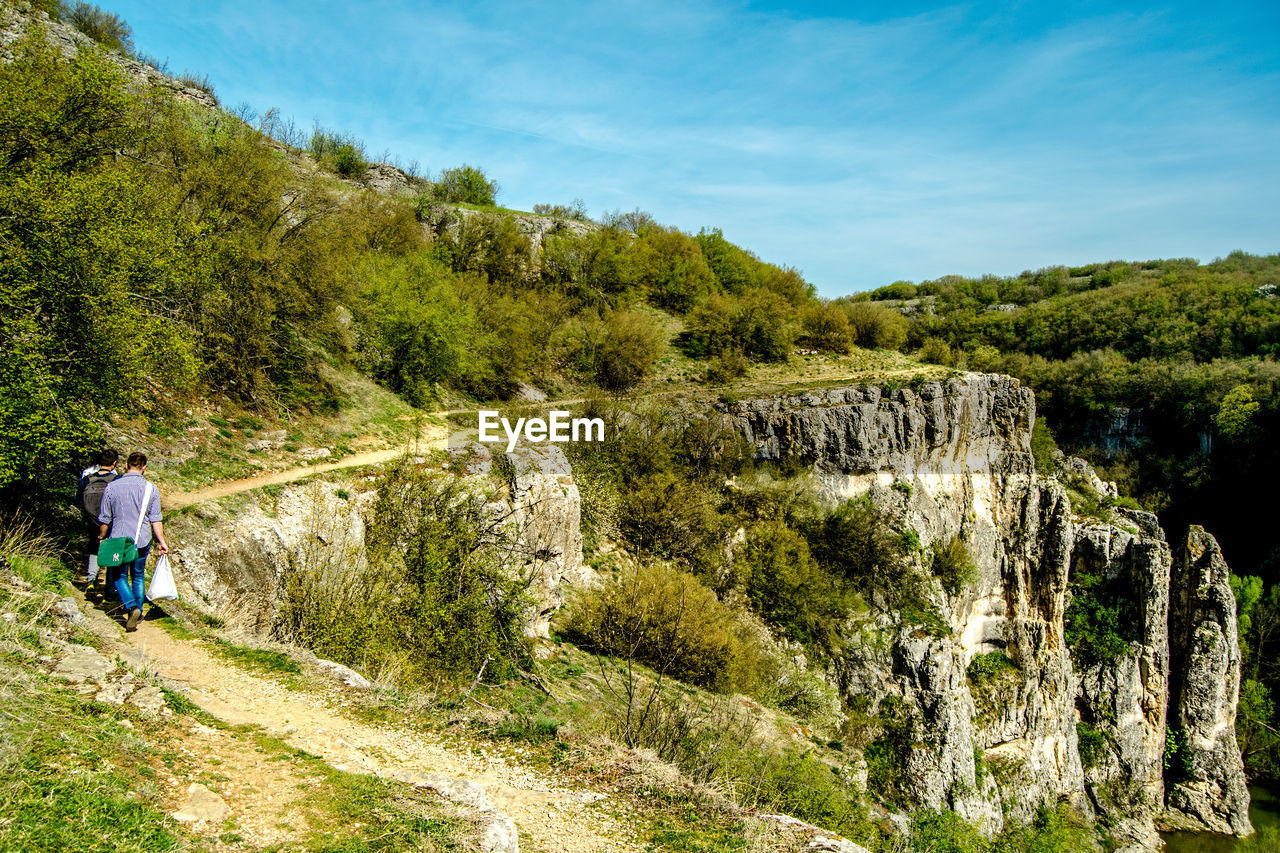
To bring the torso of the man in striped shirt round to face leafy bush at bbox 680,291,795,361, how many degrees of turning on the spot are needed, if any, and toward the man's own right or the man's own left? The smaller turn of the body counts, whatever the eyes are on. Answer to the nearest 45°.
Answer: approximately 45° to the man's own right

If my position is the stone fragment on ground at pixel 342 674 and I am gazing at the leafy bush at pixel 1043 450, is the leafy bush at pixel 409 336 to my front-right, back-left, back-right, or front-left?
front-left

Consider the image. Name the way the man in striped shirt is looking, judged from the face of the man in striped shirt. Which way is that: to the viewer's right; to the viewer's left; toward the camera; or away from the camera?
away from the camera

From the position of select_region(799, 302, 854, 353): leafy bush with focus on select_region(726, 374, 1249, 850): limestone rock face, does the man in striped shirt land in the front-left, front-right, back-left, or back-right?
front-right

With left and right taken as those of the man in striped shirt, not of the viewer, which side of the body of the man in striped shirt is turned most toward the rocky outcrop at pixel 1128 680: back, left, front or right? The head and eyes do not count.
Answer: right

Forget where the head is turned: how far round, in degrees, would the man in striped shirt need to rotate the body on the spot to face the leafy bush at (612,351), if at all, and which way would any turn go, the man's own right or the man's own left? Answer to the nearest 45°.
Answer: approximately 45° to the man's own right

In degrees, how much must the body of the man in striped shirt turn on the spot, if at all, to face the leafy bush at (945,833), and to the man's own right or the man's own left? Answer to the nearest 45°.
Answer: approximately 90° to the man's own right

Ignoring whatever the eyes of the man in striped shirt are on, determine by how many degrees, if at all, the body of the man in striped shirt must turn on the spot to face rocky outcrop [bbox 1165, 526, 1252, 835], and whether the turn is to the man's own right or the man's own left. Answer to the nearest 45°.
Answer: approximately 90° to the man's own right

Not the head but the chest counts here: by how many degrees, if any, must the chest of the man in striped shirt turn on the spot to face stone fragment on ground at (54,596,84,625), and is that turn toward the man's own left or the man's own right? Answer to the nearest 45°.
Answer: approximately 135° to the man's own left

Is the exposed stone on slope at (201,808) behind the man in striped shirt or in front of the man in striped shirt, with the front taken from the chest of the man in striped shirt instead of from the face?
behind

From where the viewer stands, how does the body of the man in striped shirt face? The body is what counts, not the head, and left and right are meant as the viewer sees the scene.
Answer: facing away from the viewer

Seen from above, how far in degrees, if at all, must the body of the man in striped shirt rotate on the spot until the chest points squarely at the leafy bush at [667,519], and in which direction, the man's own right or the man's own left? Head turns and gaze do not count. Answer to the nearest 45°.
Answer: approximately 45° to the man's own right

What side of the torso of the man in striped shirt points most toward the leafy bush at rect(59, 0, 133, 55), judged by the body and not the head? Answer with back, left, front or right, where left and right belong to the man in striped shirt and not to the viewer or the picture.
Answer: front
